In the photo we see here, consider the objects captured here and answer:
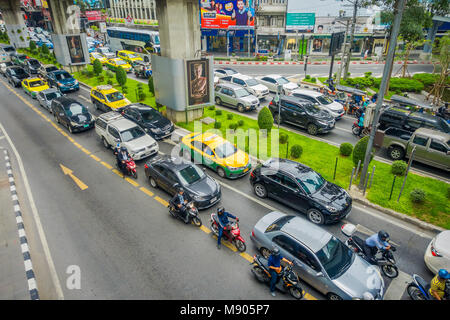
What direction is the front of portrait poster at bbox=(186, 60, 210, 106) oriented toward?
toward the camera

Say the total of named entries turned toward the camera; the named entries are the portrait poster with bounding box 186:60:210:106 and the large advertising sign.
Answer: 2

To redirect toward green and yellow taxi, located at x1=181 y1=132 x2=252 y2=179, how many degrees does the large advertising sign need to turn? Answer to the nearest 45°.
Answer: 0° — it already faces it

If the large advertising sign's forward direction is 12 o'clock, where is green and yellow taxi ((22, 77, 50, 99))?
The green and yellow taxi is roughly at 1 o'clock from the large advertising sign.
